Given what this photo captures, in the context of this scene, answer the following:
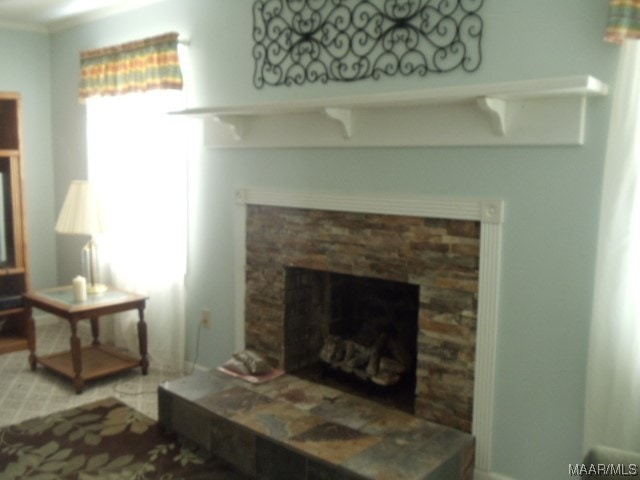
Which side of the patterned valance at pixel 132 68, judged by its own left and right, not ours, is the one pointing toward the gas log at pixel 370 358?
left

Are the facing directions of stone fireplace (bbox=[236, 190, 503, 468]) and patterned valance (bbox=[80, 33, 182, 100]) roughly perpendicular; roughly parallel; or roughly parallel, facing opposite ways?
roughly parallel

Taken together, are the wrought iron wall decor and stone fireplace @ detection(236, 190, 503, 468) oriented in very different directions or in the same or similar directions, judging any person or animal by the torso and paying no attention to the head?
same or similar directions

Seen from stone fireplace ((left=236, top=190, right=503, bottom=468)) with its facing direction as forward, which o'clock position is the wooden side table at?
The wooden side table is roughly at 2 o'clock from the stone fireplace.

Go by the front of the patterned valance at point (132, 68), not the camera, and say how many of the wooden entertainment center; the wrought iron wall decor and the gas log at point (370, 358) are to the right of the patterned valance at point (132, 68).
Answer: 1

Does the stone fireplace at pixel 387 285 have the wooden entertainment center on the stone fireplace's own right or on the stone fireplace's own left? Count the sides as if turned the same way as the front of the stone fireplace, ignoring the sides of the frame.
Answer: on the stone fireplace's own right

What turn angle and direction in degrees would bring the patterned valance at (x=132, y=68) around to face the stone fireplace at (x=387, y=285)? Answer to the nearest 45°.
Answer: approximately 90° to its left

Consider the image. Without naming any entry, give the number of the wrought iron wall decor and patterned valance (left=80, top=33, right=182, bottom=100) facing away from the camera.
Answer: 0

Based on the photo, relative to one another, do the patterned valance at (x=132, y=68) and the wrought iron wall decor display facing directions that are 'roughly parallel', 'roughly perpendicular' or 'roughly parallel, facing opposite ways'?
roughly parallel

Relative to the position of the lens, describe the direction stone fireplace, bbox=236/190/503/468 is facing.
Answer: facing the viewer and to the left of the viewer

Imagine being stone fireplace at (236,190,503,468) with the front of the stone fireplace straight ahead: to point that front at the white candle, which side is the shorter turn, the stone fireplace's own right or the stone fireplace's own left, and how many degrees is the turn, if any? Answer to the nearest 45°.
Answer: approximately 45° to the stone fireplace's own right

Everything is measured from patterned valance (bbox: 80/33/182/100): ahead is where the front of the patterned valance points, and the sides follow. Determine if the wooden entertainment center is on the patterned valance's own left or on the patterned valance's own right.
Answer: on the patterned valance's own right

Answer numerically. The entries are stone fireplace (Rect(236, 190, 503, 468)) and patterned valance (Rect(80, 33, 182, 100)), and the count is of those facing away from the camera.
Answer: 0

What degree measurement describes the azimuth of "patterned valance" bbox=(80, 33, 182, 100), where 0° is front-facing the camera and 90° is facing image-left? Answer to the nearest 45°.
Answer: approximately 45°

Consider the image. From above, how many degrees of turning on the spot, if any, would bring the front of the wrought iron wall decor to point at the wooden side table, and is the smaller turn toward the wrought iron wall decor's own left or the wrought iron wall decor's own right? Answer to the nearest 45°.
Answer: approximately 45° to the wrought iron wall decor's own right

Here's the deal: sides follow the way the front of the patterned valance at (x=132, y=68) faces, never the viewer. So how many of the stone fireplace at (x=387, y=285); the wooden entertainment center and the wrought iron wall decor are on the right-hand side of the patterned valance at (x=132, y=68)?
1
